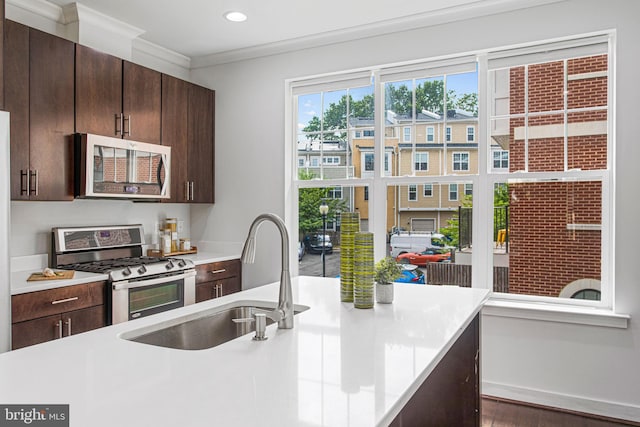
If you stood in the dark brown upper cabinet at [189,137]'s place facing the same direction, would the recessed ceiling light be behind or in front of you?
in front

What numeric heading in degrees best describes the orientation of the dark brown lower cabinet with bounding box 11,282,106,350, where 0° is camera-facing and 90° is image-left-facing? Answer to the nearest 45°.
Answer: approximately 315°

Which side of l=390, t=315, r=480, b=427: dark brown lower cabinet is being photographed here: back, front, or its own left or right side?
right

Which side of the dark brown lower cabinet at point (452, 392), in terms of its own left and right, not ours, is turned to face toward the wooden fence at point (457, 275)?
left
